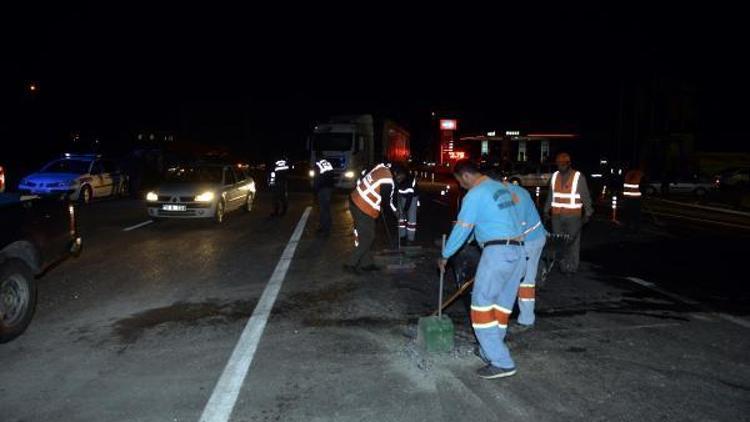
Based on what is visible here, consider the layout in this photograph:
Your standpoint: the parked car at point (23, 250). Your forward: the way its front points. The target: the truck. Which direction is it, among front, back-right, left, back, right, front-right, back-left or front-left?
back

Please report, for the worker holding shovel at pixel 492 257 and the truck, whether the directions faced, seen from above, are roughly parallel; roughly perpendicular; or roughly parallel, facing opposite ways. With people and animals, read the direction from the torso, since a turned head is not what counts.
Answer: roughly perpendicular

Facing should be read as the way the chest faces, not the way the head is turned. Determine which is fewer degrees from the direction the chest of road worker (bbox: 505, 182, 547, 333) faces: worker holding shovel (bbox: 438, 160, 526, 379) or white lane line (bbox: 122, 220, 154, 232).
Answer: the white lane line

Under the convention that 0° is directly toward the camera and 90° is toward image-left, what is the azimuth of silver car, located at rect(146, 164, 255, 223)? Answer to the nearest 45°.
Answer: approximately 45°

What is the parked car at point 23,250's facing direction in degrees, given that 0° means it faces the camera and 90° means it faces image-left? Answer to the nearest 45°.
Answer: approximately 45°

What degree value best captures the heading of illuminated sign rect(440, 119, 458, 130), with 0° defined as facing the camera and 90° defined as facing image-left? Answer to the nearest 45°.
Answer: approximately 0°

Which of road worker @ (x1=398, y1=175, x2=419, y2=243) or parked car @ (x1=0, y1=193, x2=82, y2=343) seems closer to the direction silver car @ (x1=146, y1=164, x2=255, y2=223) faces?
the parked car

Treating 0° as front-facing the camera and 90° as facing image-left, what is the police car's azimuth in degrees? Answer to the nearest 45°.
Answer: approximately 45°

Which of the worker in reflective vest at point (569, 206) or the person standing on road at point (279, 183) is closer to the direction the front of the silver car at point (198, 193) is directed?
the worker in reflective vest
